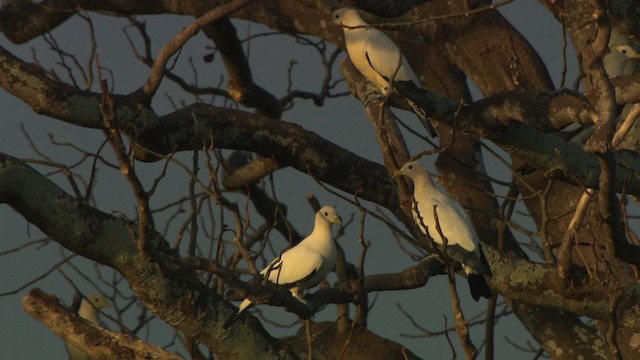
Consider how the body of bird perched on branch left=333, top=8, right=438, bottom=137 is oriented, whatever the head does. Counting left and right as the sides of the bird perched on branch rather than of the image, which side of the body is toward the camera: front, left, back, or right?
left

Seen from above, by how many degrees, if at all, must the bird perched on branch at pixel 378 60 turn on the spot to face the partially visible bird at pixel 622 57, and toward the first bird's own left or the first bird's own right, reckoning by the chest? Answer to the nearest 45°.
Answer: approximately 135° to the first bird's own right
